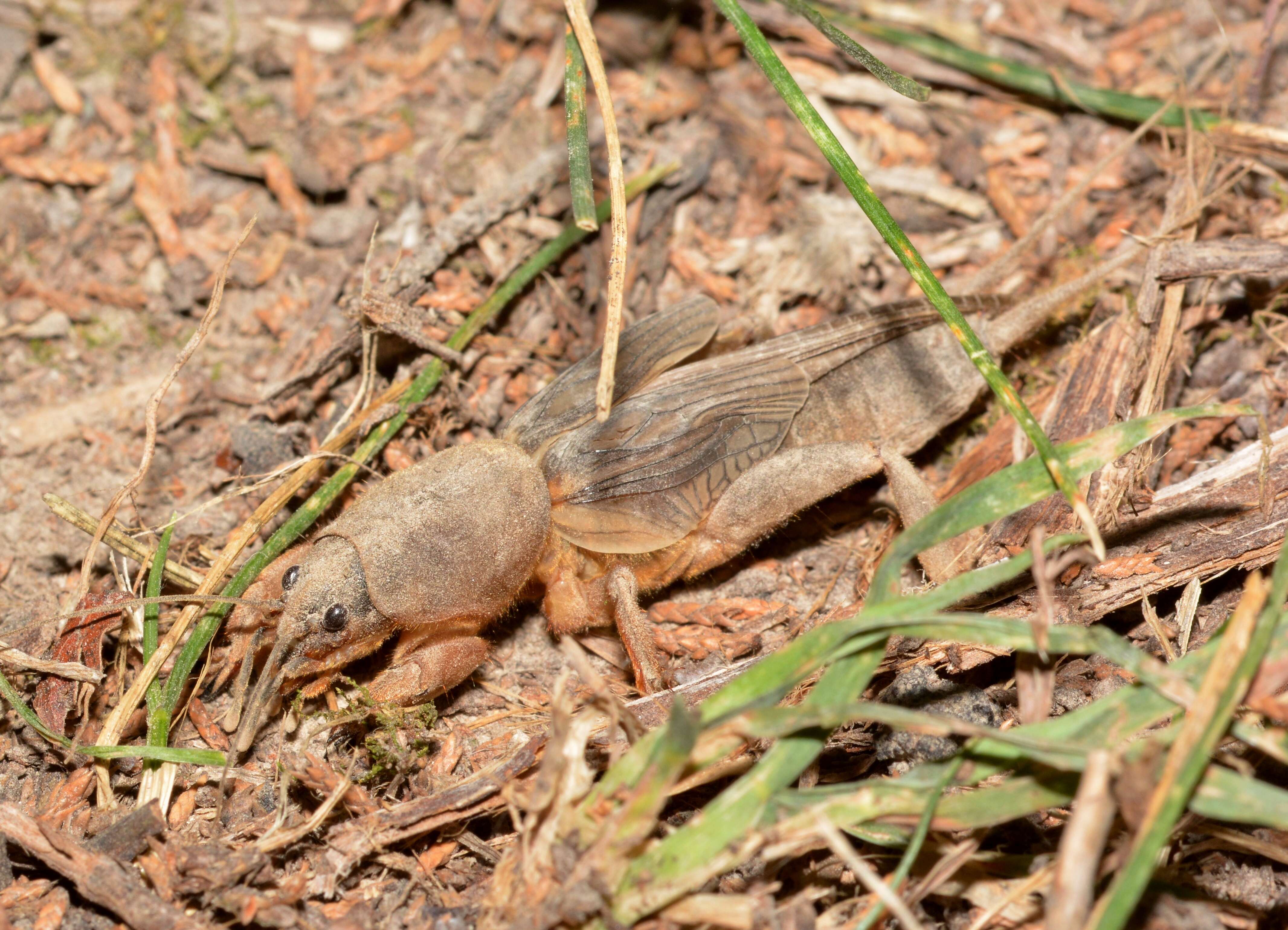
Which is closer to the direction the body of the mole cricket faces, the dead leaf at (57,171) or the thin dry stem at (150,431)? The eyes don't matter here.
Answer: the thin dry stem

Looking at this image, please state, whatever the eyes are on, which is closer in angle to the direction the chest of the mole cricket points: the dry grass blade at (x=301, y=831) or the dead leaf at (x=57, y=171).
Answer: the dry grass blade

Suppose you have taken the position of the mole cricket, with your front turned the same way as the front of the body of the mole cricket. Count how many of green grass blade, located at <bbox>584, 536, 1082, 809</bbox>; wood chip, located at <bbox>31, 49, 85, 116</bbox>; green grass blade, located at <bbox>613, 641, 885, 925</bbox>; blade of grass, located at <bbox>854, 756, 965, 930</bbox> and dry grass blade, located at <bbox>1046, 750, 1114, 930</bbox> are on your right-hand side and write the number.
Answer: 1

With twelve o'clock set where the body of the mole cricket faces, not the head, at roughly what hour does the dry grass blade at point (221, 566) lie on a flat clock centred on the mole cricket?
The dry grass blade is roughly at 1 o'clock from the mole cricket.

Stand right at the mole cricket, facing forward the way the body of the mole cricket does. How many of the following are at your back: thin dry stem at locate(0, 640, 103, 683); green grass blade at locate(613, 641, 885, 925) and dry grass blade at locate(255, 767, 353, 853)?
0

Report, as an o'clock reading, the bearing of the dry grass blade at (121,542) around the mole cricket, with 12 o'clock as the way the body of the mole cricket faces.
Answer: The dry grass blade is roughly at 1 o'clock from the mole cricket.

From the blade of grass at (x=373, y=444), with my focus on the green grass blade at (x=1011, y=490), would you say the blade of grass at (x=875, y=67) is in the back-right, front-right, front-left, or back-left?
front-left

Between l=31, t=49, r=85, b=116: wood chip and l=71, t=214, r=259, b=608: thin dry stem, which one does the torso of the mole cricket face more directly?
the thin dry stem

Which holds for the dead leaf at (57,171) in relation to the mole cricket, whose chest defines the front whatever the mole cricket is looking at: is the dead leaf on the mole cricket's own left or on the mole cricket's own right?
on the mole cricket's own right

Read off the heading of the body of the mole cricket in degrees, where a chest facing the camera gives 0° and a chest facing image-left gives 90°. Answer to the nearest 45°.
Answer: approximately 45°

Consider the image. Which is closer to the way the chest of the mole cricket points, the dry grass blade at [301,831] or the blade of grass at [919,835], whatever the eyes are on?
the dry grass blade
